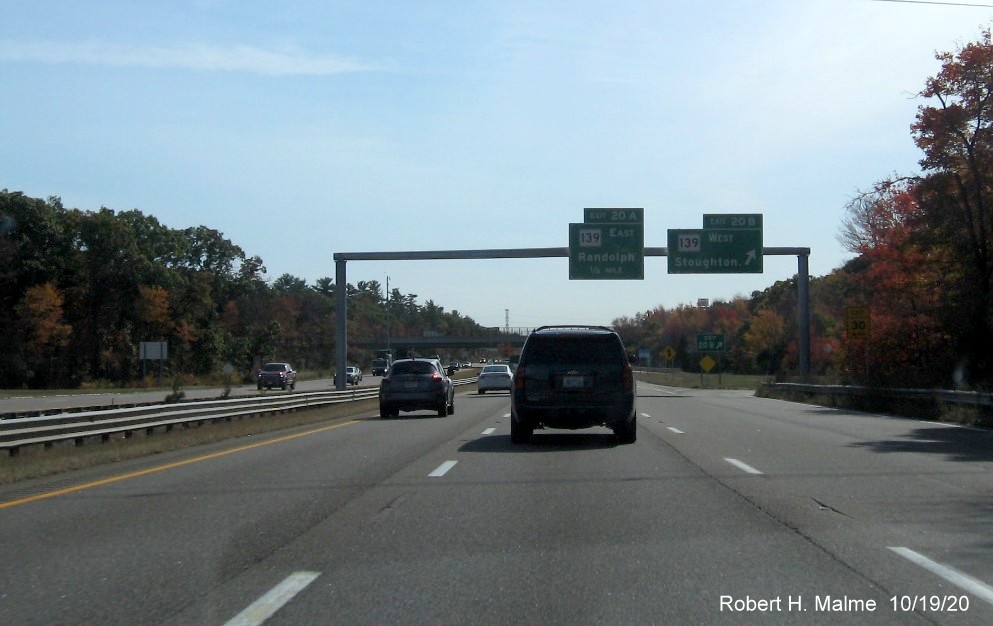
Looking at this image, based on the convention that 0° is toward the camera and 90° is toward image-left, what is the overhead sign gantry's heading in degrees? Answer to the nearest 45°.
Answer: approximately 0°

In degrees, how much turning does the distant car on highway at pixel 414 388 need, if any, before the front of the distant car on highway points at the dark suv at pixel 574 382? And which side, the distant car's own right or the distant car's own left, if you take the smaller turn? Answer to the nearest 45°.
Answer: approximately 180°

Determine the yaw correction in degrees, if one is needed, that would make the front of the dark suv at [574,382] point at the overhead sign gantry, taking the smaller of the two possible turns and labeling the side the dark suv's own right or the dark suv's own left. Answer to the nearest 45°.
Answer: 0° — it already faces it

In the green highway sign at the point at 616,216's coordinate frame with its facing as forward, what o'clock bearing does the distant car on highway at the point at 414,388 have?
The distant car on highway is roughly at 1 o'clock from the green highway sign.

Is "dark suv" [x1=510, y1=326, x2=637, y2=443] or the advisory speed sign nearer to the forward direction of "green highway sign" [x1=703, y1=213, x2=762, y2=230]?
the dark suv

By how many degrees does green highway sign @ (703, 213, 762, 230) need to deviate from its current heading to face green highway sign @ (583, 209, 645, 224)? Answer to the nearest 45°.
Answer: approximately 90° to its right
